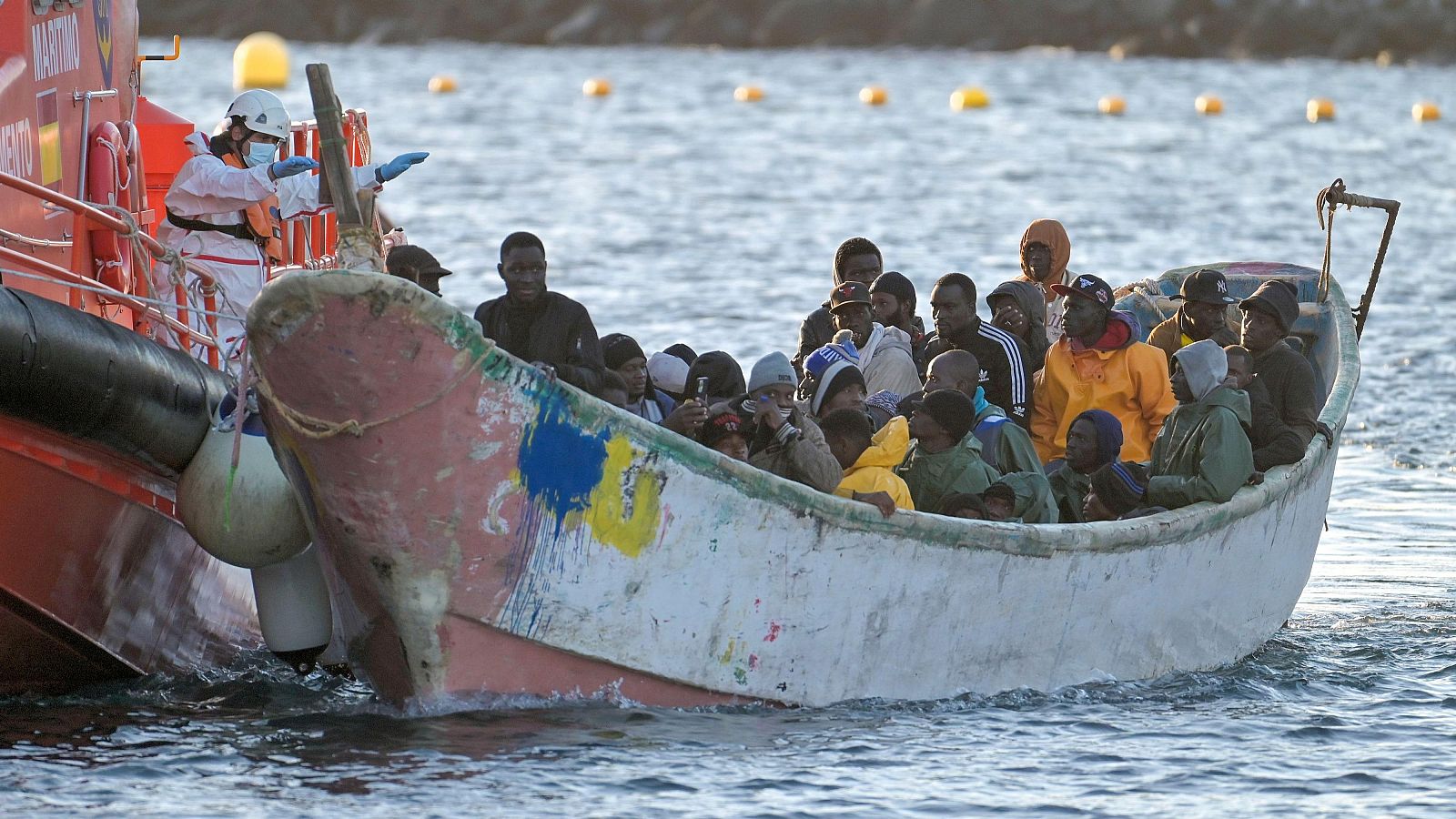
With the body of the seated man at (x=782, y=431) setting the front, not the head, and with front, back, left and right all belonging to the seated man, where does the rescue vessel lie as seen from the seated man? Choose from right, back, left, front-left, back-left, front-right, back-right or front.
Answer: front-right

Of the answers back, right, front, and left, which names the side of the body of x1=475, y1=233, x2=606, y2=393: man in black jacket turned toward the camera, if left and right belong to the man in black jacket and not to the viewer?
front

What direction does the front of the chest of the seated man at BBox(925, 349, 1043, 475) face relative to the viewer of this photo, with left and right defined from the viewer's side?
facing to the left of the viewer

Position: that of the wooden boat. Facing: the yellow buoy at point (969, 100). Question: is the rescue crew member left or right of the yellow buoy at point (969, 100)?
left

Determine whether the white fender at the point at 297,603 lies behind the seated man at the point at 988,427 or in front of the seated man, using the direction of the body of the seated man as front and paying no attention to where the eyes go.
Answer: in front

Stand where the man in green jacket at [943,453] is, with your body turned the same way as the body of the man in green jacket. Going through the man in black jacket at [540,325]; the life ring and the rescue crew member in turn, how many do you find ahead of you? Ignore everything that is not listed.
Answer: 3

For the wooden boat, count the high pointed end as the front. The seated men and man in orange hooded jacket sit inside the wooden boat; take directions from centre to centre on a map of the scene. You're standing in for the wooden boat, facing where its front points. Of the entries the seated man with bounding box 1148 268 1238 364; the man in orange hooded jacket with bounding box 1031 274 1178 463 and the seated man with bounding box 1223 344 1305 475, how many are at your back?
3

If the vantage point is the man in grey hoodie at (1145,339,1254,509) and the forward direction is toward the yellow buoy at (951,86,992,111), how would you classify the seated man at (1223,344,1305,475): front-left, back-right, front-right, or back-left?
front-right

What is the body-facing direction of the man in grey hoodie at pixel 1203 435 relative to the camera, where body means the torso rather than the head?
to the viewer's left

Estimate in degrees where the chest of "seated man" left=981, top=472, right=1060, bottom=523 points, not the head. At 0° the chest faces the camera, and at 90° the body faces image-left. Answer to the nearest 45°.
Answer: approximately 45°
